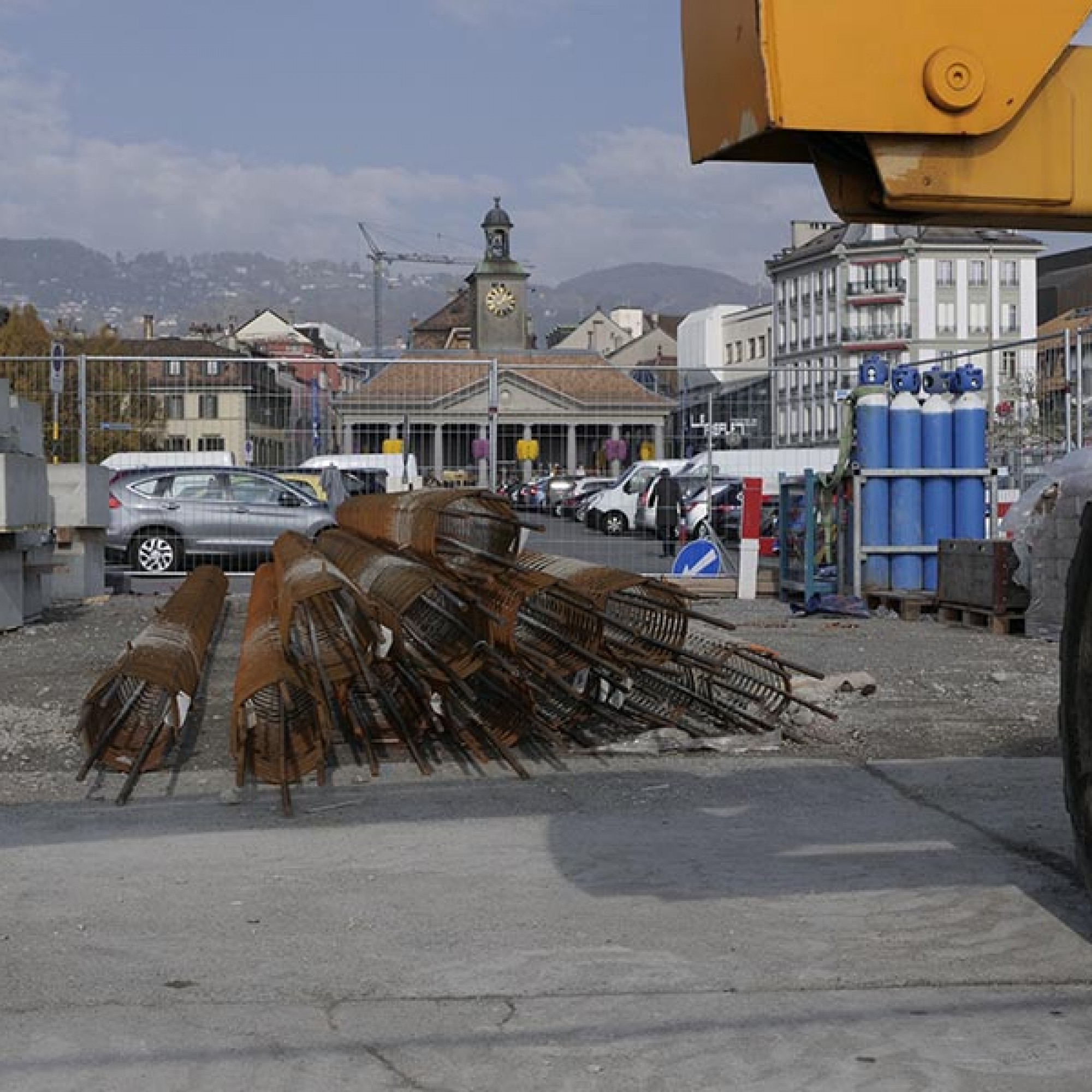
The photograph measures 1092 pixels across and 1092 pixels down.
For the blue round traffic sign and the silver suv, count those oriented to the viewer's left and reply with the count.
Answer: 0

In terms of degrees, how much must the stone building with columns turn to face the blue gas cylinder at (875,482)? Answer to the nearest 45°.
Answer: approximately 45° to its left

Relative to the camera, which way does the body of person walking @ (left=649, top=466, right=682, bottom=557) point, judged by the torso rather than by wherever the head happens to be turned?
away from the camera

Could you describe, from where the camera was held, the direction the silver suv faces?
facing to the right of the viewer

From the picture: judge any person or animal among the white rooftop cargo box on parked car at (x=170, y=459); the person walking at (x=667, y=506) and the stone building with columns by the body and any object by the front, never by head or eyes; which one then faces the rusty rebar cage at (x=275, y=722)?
the stone building with columns

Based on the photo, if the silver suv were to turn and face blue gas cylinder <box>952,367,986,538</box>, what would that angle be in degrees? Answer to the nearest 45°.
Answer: approximately 45° to its right

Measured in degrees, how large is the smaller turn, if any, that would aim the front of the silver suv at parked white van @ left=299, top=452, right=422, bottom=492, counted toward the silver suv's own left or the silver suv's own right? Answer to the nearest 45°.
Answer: approximately 90° to the silver suv's own left

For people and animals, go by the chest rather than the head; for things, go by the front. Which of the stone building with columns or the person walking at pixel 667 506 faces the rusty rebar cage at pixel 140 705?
the stone building with columns

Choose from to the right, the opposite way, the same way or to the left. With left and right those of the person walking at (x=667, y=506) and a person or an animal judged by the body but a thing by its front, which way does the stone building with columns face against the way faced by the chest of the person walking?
the opposite way

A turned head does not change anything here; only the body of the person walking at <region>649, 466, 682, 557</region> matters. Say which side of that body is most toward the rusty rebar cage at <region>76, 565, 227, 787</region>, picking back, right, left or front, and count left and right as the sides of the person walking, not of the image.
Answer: back

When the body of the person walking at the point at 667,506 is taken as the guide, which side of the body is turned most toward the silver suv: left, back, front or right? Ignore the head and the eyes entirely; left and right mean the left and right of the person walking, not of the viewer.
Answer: left

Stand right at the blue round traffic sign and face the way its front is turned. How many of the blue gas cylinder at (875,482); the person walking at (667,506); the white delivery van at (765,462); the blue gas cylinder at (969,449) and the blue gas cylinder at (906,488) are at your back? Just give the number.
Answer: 2

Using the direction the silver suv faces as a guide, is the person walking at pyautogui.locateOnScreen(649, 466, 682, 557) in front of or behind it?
in front
